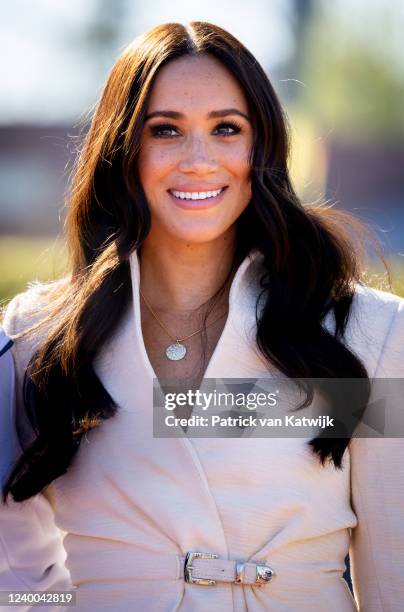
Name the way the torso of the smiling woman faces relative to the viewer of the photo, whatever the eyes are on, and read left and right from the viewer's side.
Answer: facing the viewer

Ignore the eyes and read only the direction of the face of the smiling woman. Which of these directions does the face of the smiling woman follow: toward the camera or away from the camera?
toward the camera
